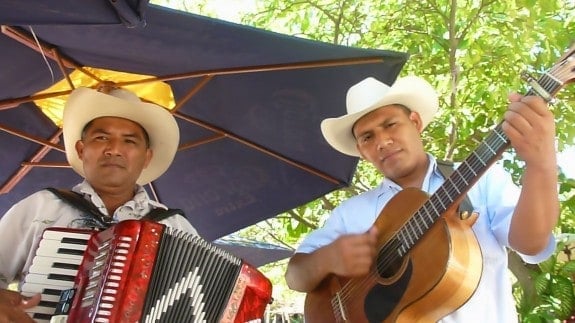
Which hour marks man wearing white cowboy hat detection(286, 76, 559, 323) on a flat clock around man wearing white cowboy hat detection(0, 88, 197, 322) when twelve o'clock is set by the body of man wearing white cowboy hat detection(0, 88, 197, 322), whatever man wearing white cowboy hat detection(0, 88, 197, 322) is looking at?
man wearing white cowboy hat detection(286, 76, 559, 323) is roughly at 10 o'clock from man wearing white cowboy hat detection(0, 88, 197, 322).

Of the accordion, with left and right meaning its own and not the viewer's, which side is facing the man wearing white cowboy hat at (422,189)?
left

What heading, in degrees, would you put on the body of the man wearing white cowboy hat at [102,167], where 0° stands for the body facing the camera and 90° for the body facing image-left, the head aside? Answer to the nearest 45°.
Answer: approximately 0°
